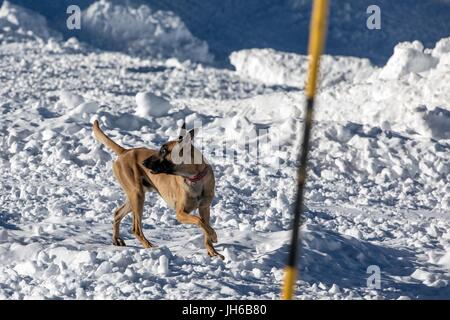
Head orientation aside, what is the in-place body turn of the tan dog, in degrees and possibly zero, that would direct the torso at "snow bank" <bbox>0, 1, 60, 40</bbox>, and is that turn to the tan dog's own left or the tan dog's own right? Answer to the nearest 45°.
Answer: approximately 135° to the tan dog's own left

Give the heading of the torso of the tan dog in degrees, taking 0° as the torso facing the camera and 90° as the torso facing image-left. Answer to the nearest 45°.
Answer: approximately 315°

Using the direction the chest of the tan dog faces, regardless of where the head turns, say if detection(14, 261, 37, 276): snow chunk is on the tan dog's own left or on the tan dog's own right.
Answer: on the tan dog's own right

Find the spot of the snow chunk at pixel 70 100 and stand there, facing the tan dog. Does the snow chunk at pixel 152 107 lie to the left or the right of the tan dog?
left

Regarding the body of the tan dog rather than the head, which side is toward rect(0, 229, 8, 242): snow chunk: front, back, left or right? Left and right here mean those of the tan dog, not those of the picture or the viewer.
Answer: back

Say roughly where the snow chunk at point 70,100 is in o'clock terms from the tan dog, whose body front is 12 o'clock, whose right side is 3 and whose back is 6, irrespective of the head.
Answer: The snow chunk is roughly at 7 o'clock from the tan dog.

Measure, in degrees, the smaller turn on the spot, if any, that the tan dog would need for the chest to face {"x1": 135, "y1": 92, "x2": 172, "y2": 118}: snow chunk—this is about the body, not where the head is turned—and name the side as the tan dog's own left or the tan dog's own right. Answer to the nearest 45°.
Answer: approximately 135° to the tan dog's own left

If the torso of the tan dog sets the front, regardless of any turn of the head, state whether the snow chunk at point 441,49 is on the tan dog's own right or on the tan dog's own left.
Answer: on the tan dog's own left

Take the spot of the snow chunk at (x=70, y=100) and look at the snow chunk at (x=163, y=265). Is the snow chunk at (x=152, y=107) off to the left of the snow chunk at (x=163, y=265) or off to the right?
left
